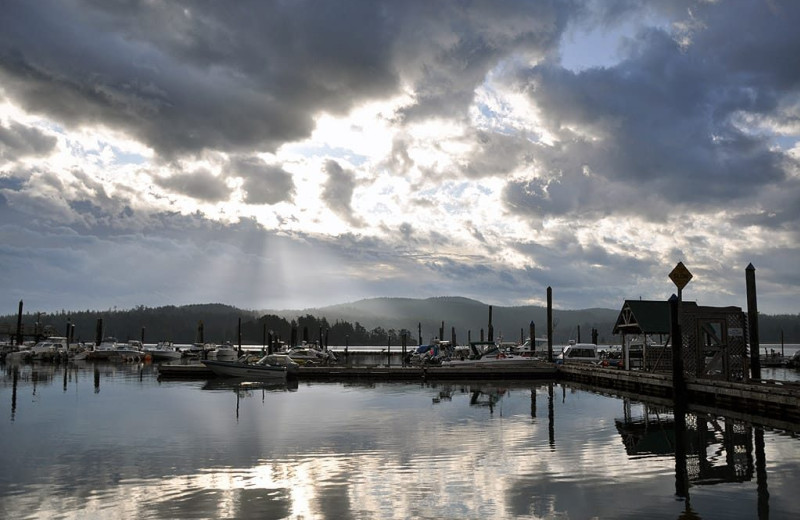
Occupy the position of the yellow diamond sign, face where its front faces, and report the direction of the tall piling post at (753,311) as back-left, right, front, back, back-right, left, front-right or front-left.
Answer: back-left

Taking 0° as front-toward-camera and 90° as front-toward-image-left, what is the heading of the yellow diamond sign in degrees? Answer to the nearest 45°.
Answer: approximately 0°
